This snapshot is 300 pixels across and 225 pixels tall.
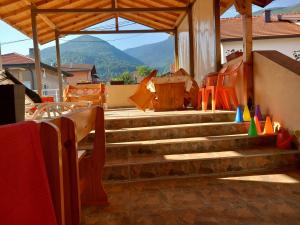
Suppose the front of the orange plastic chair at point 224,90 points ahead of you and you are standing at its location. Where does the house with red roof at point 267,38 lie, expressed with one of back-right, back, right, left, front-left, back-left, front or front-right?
back-right

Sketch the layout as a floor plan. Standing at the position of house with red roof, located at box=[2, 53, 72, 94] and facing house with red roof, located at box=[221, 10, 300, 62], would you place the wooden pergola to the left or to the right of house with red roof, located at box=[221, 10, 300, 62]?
right

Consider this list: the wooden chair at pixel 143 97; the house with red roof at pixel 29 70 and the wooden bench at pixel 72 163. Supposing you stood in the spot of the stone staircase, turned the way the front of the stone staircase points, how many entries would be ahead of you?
1

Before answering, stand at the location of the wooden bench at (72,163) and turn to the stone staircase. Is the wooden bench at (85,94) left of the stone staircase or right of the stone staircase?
left

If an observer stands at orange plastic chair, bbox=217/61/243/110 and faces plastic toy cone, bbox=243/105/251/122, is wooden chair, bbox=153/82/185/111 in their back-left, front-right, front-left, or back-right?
back-right

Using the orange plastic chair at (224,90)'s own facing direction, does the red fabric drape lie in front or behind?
in front

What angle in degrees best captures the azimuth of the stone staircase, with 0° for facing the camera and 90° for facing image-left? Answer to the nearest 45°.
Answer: approximately 0°

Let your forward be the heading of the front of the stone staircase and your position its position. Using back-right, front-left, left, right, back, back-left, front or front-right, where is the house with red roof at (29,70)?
back-right

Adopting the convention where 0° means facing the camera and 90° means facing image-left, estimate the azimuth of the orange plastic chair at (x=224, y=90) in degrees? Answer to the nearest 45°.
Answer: approximately 45°
